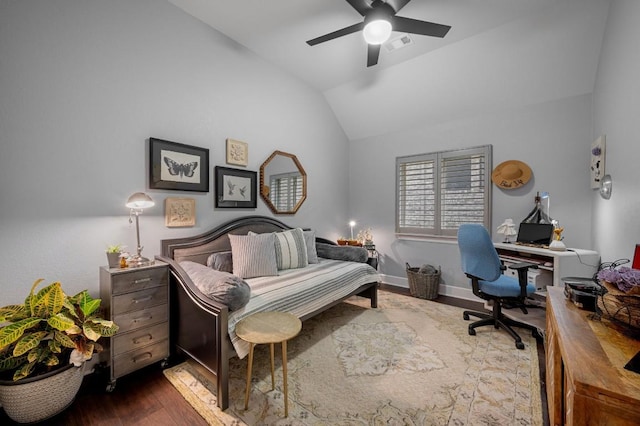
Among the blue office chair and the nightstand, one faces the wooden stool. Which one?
the nightstand

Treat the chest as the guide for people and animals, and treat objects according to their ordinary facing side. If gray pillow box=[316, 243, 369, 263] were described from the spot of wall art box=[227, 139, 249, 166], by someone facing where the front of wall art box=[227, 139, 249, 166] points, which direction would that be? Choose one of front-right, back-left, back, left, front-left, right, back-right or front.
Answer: front-left

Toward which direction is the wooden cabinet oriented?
to the viewer's left

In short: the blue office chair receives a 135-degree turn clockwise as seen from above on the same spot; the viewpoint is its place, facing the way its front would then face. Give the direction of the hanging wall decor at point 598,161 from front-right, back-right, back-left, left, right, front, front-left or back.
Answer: back-left

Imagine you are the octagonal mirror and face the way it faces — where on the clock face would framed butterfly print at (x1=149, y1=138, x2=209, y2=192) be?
The framed butterfly print is roughly at 3 o'clock from the octagonal mirror.

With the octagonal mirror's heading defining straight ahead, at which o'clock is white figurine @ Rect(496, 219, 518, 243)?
The white figurine is roughly at 11 o'clock from the octagonal mirror.

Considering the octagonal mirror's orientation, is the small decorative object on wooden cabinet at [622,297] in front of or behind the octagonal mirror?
in front

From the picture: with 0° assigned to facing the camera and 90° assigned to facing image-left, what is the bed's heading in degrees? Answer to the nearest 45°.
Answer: approximately 315°

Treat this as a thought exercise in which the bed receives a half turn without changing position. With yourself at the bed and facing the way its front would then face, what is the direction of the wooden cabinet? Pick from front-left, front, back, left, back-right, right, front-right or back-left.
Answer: back

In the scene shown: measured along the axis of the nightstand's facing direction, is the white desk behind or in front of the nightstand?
in front

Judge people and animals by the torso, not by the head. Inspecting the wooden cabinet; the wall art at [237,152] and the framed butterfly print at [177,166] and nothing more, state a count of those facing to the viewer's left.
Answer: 1

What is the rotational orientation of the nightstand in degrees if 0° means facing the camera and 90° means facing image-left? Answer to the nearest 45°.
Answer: approximately 315°

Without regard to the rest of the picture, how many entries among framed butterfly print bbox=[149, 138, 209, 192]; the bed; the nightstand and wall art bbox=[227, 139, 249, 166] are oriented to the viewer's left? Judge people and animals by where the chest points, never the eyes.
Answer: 0

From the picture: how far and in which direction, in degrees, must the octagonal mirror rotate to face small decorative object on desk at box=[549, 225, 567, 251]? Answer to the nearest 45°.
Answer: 0° — it already faces it
